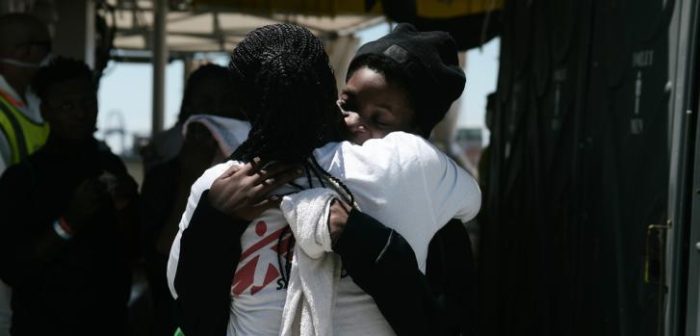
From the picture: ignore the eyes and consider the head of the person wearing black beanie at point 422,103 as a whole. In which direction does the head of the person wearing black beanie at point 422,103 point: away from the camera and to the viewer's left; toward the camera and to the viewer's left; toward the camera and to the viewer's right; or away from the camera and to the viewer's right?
toward the camera and to the viewer's left

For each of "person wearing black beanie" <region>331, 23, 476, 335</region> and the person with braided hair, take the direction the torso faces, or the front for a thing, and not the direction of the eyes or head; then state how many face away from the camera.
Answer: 1

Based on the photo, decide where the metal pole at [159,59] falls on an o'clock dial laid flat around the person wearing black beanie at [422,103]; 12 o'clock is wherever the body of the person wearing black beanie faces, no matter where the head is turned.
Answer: The metal pole is roughly at 4 o'clock from the person wearing black beanie.

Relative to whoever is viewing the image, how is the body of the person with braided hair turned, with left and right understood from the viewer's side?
facing away from the viewer

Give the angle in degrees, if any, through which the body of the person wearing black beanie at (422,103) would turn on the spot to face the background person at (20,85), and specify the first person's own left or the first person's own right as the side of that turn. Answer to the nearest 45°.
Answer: approximately 90° to the first person's own right

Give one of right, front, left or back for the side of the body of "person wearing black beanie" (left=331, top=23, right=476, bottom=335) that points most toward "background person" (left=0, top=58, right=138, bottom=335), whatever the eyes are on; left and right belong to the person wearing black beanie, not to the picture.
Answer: right

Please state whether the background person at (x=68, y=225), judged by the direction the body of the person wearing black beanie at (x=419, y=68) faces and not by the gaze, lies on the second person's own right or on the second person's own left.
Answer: on the second person's own right

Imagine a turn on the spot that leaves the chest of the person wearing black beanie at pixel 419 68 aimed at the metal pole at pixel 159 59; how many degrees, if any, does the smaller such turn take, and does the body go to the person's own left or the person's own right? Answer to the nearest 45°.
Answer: approximately 135° to the person's own right

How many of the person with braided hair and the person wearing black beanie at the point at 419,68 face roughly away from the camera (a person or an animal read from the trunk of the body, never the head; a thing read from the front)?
1
